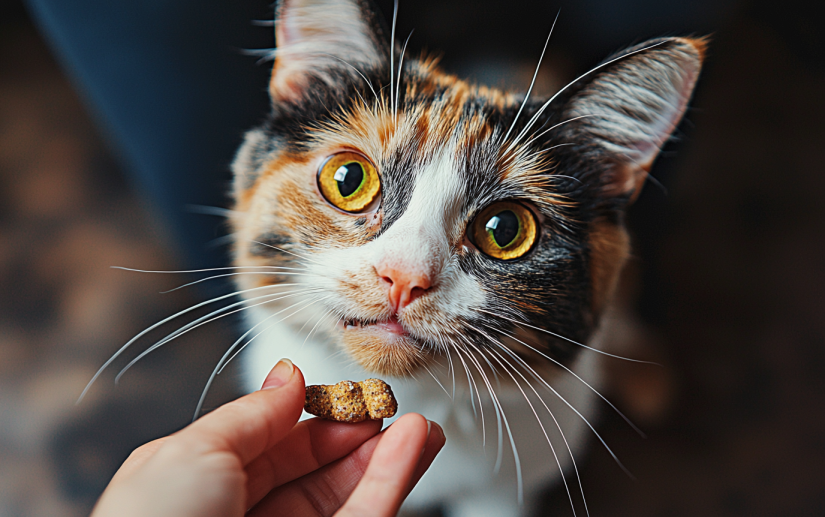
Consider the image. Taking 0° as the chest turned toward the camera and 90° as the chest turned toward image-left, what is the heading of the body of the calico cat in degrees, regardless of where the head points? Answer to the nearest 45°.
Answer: approximately 0°
